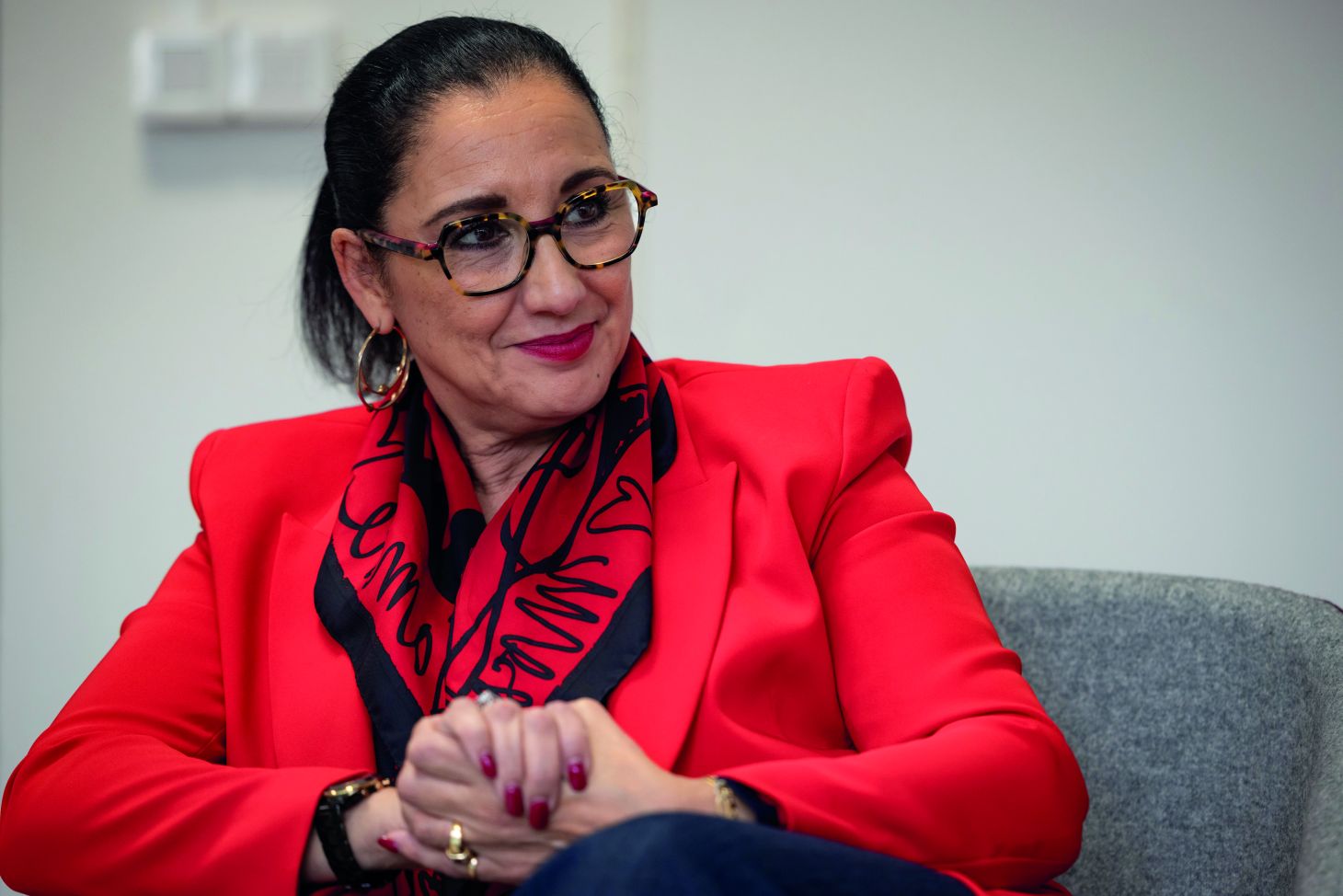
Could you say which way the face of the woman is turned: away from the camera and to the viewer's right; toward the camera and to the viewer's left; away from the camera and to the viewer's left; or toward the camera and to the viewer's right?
toward the camera and to the viewer's right

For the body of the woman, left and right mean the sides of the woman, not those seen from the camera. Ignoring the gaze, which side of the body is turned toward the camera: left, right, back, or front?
front
